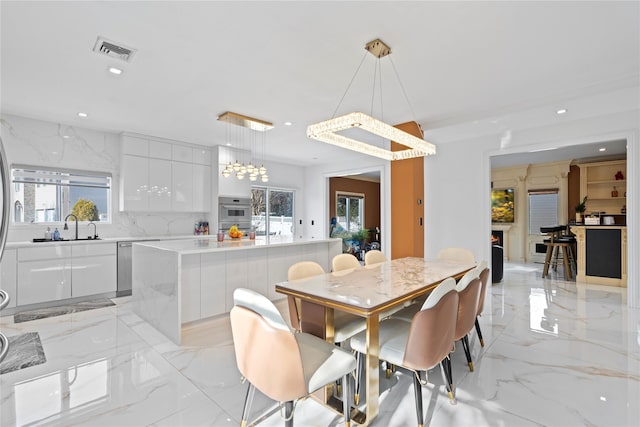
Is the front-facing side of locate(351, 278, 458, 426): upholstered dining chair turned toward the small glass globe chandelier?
yes

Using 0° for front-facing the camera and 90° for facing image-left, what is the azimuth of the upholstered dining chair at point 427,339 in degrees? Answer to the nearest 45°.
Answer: approximately 135°

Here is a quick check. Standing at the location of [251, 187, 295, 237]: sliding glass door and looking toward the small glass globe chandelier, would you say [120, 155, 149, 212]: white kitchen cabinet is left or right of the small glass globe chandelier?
right

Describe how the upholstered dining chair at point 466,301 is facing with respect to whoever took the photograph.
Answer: facing away from the viewer and to the left of the viewer

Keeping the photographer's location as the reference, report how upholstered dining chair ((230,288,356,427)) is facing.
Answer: facing away from the viewer and to the right of the viewer

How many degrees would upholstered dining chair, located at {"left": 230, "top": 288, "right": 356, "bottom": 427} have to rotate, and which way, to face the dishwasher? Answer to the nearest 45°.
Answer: approximately 90° to its left

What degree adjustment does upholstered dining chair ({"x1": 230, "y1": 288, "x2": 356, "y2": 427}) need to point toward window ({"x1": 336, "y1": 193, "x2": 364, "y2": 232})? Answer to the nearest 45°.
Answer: approximately 45° to its left

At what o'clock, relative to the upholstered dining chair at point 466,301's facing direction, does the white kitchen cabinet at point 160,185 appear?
The white kitchen cabinet is roughly at 11 o'clock from the upholstered dining chair.

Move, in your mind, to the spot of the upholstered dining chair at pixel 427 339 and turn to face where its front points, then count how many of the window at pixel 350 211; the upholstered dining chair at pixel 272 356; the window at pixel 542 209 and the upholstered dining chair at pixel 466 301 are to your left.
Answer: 1

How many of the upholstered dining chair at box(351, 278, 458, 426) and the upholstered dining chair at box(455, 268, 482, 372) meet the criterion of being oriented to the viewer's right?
0

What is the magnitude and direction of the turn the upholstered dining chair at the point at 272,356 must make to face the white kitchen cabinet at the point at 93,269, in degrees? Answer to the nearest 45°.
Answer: approximately 90° to its left

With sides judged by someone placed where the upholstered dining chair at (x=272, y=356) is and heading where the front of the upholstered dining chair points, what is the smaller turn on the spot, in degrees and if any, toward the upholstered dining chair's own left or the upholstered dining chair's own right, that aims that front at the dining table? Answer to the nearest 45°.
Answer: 0° — it already faces it
